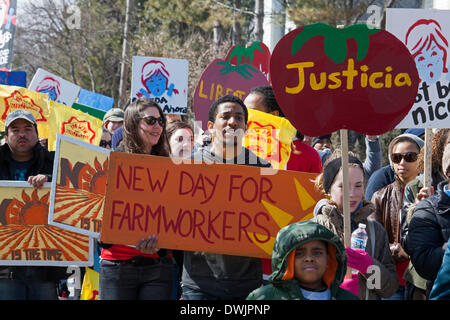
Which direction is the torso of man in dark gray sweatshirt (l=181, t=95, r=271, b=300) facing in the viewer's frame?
toward the camera

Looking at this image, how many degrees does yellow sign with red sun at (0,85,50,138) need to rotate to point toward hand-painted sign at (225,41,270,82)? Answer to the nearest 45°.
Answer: approximately 90° to its left

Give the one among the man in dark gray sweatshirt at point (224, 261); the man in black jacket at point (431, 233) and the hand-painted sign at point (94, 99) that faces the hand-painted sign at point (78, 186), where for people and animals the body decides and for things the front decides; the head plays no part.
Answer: the hand-painted sign at point (94, 99)

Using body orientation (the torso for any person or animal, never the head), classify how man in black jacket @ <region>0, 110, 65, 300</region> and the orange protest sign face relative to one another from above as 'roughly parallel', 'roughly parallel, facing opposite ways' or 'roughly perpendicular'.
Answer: roughly parallel

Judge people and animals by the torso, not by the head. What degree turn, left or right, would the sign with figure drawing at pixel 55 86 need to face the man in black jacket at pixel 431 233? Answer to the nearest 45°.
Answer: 0° — it already faces them

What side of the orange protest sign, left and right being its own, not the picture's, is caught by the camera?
front

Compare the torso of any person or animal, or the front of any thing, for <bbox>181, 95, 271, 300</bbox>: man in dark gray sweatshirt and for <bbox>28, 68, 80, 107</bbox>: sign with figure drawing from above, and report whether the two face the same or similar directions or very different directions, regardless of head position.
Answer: same or similar directions

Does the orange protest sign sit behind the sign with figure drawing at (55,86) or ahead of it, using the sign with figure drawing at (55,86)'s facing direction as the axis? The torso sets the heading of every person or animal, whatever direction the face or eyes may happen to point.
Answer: ahead

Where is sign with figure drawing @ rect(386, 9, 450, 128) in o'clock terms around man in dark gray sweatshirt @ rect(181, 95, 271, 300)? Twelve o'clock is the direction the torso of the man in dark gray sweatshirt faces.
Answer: The sign with figure drawing is roughly at 8 o'clock from the man in dark gray sweatshirt.

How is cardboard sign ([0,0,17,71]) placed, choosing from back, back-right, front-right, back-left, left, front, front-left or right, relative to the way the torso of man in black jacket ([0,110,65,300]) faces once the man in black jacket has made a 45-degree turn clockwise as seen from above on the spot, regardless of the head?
back-right

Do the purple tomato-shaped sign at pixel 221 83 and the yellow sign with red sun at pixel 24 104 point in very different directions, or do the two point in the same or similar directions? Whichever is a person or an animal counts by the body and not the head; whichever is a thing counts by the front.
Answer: same or similar directions

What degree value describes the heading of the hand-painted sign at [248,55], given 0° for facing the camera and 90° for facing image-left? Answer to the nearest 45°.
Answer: approximately 0°

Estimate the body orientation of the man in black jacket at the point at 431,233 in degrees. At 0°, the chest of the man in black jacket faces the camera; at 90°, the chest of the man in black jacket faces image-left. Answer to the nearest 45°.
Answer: approximately 315°

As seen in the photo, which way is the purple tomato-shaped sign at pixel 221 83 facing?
toward the camera

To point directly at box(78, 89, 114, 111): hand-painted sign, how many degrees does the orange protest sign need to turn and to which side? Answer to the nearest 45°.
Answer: approximately 180°
